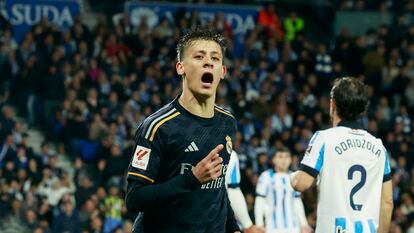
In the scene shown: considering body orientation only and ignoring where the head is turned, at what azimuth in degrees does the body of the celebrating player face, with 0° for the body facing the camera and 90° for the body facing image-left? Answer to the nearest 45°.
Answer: approximately 315°

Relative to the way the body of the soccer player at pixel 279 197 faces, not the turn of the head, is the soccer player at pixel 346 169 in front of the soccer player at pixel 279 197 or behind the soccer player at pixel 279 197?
in front

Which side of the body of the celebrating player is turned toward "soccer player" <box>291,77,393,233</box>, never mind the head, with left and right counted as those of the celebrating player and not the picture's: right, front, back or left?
left

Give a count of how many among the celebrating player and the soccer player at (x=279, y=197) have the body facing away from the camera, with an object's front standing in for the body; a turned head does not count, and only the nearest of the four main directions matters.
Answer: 0

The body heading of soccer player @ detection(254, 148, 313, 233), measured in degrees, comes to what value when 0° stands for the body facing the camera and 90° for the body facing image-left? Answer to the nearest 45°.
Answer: approximately 0°

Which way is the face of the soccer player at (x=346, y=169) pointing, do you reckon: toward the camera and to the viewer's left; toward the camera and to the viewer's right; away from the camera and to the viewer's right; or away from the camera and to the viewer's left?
away from the camera and to the viewer's left

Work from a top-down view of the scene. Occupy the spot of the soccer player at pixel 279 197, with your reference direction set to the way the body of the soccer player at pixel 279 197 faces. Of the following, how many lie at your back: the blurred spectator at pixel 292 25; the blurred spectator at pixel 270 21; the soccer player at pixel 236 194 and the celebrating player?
2

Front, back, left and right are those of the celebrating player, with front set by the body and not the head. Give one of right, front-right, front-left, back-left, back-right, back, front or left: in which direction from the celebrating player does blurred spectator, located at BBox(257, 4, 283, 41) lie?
back-left

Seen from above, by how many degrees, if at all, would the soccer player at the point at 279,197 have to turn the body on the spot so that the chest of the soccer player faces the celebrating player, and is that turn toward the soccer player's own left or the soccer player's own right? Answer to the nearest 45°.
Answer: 0° — they already face them

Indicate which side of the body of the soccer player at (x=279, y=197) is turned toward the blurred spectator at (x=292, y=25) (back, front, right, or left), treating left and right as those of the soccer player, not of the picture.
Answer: back
